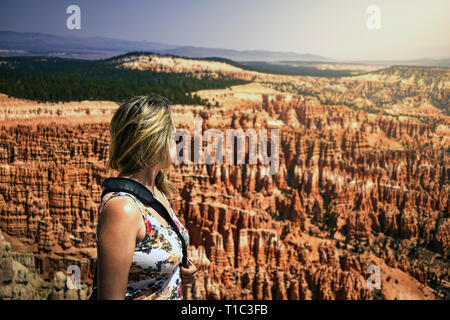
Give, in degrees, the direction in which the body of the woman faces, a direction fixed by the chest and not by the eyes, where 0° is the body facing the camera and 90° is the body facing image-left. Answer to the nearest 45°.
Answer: approximately 270°

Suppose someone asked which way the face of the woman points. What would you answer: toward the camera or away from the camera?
away from the camera
